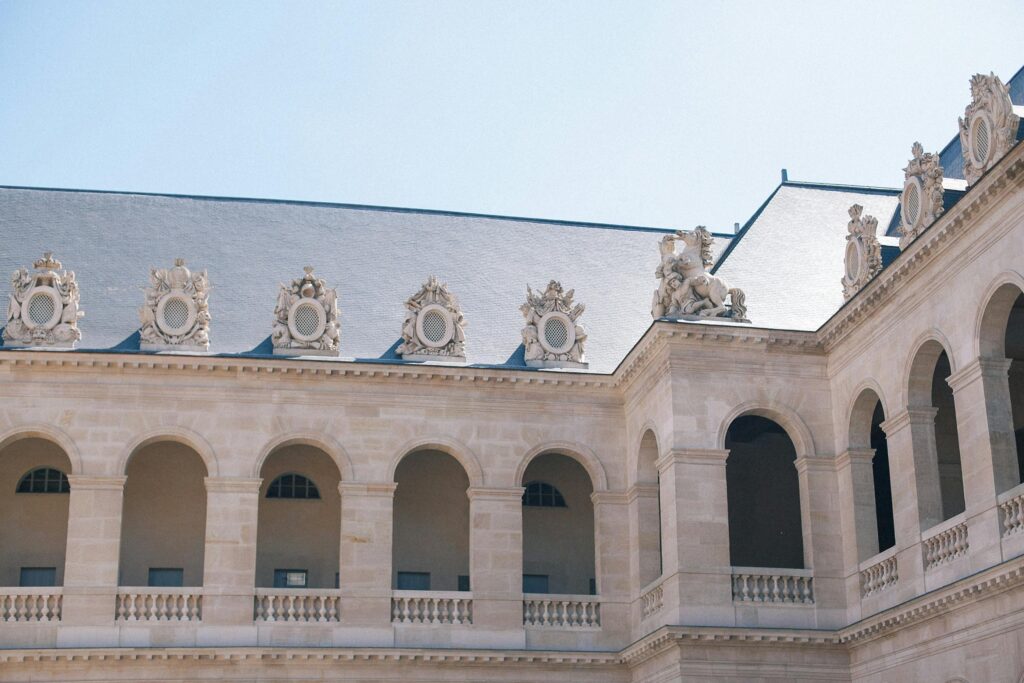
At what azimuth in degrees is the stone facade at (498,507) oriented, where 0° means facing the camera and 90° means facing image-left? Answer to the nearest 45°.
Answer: approximately 0°
